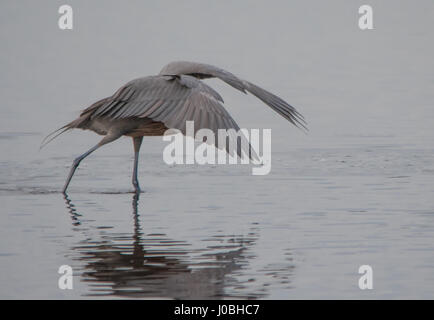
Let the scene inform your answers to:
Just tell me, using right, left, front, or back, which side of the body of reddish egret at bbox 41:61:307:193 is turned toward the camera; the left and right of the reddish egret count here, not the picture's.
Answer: right

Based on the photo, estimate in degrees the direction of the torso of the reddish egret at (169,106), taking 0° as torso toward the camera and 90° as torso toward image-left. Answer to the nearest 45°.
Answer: approximately 270°
